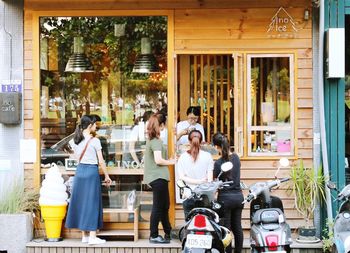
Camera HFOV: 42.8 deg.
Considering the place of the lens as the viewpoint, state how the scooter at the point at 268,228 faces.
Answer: facing away from the viewer

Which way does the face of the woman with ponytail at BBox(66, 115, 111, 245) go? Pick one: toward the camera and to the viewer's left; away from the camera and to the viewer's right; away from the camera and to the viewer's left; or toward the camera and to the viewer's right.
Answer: away from the camera and to the viewer's right

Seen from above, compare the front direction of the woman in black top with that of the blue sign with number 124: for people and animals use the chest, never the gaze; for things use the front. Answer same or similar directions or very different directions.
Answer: very different directions

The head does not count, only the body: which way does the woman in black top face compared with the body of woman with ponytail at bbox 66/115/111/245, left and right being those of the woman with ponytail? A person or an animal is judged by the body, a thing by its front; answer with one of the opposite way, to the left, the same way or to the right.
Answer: to the left

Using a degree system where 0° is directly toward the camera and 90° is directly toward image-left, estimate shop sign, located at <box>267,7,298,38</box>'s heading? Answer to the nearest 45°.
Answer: approximately 0°

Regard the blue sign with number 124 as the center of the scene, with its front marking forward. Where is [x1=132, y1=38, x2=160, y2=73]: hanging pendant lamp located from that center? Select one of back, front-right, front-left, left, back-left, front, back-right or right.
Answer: left

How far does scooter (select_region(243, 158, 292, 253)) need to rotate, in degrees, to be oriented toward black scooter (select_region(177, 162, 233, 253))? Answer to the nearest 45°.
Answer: approximately 90° to its left

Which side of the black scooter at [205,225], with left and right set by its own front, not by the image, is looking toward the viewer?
back

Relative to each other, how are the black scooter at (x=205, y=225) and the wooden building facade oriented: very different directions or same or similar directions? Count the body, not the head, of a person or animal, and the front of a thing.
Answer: very different directions

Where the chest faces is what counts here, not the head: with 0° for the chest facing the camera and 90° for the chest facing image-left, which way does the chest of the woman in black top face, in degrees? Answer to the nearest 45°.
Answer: approximately 135°

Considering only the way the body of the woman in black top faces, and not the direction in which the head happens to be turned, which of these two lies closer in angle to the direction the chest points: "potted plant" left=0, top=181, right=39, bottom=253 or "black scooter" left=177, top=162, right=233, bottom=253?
the potted plant

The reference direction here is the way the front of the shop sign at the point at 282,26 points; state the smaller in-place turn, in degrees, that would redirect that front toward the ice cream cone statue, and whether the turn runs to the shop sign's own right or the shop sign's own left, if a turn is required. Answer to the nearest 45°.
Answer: approximately 90° to the shop sign's own right

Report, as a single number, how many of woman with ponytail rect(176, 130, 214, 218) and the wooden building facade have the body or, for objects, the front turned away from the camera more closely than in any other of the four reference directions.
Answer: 1

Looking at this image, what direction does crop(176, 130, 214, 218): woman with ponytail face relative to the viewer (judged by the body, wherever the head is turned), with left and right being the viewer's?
facing away from the viewer

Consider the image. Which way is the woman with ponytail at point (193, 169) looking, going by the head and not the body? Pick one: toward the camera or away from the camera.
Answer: away from the camera
